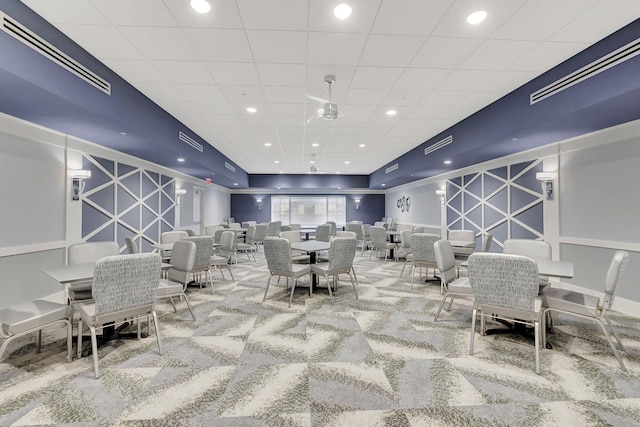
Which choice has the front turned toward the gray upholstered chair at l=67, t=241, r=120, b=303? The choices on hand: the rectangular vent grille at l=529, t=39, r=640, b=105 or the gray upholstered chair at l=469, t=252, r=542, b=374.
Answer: the rectangular vent grille

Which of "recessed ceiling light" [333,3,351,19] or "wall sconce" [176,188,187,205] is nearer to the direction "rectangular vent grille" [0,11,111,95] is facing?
the recessed ceiling light

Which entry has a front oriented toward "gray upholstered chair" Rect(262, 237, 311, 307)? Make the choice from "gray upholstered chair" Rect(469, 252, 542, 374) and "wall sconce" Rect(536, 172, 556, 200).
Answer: the wall sconce

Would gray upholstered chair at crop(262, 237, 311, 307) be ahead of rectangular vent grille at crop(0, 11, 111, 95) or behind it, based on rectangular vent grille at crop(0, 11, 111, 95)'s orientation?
ahead

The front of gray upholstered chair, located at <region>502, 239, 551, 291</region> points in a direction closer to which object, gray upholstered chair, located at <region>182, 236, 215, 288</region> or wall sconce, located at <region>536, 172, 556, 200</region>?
the gray upholstered chair

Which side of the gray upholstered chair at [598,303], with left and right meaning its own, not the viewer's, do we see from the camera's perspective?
left

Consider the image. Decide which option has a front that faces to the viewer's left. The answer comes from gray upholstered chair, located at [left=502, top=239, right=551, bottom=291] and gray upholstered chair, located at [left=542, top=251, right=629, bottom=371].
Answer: gray upholstered chair, located at [left=542, top=251, right=629, bottom=371]

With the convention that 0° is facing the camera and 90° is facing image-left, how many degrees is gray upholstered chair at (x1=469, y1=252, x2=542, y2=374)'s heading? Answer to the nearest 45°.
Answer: approximately 225°

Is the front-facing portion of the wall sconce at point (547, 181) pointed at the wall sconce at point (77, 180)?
yes

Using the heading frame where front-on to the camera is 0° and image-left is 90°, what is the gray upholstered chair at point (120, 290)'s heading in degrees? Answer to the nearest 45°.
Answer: approximately 135°

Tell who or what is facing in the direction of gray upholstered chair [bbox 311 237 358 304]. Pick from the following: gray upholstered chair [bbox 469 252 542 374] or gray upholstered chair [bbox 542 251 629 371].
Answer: gray upholstered chair [bbox 542 251 629 371]

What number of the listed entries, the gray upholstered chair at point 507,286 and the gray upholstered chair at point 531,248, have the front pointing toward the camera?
1

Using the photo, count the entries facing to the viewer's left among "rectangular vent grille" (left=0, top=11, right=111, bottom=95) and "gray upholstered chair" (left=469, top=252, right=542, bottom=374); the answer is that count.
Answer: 0
